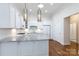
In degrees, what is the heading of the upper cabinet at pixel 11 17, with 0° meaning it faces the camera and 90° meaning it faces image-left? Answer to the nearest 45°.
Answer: approximately 270°
